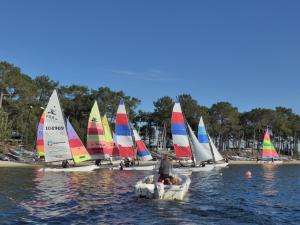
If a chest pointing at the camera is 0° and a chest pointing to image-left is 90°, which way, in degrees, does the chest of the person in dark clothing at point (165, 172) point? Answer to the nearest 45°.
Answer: approximately 180°
